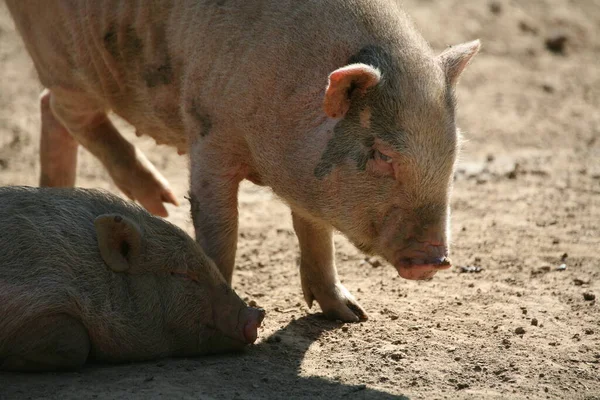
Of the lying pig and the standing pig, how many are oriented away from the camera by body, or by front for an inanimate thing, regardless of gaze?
0

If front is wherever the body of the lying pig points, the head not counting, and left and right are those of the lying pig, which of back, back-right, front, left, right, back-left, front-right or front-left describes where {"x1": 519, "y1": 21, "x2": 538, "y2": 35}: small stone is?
front-left

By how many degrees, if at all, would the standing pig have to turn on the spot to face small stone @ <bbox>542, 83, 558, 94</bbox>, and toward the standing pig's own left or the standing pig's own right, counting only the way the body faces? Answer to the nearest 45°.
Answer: approximately 90° to the standing pig's own left

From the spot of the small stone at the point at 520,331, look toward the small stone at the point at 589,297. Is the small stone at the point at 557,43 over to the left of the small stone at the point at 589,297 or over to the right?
left

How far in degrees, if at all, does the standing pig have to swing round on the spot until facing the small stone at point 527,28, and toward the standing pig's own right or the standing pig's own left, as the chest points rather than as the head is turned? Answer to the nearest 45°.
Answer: approximately 90° to the standing pig's own left

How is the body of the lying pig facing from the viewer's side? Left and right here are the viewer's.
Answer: facing to the right of the viewer

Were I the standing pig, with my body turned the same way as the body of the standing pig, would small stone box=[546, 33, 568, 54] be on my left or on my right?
on my left

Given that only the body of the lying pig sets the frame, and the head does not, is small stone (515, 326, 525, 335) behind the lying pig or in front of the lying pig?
in front

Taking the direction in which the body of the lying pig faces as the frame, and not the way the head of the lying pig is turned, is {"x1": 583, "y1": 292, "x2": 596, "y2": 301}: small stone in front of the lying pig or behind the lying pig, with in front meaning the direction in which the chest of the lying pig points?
in front
